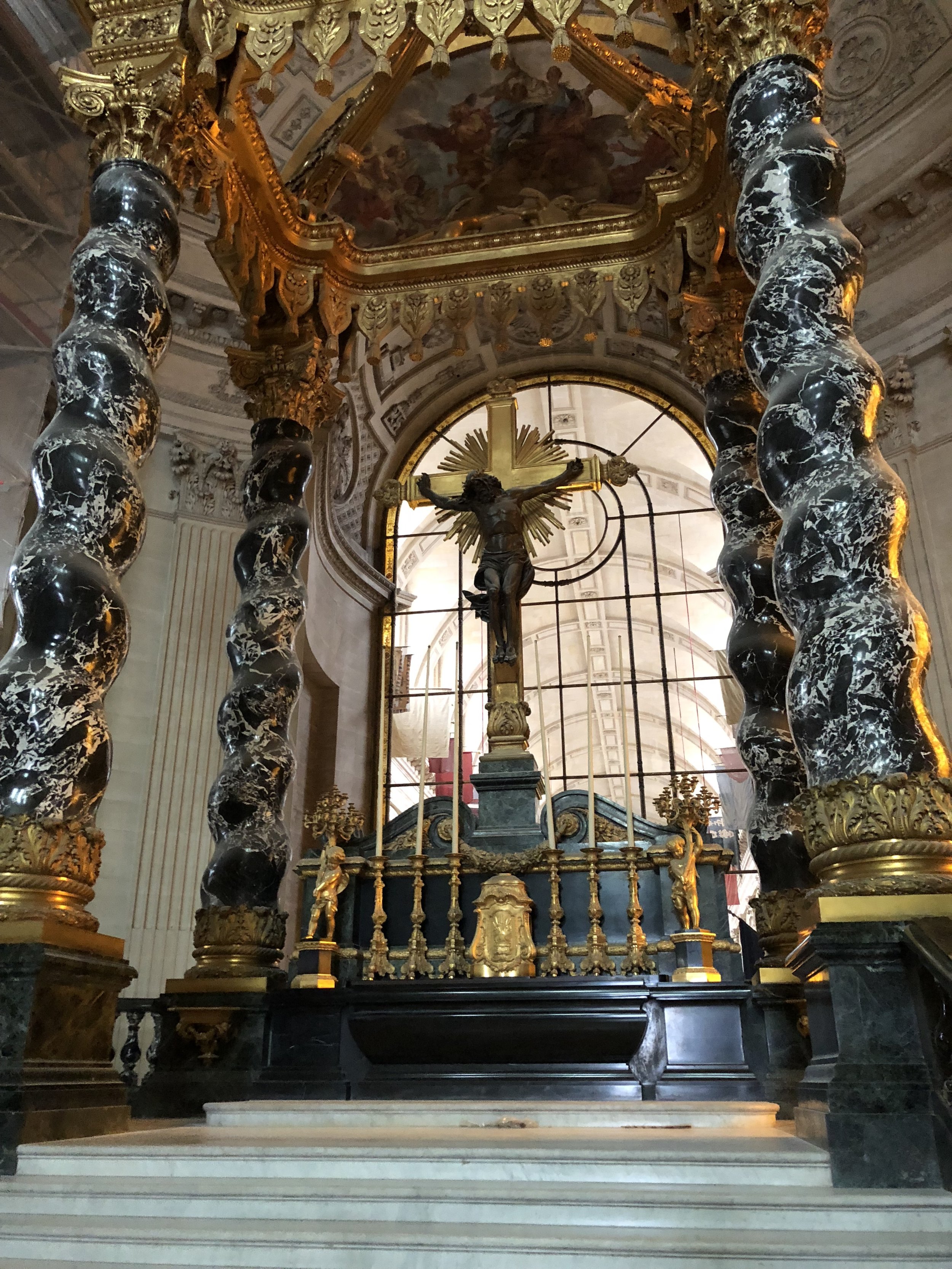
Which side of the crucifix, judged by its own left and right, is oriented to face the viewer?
front

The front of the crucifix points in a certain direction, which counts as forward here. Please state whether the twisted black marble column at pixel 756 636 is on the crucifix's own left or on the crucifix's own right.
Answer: on the crucifix's own left

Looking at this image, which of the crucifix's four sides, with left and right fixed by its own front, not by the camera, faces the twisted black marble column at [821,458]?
front

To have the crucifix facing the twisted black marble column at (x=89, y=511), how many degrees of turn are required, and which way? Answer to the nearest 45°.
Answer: approximately 45° to its right

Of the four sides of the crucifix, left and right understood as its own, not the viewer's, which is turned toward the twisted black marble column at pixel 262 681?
right
